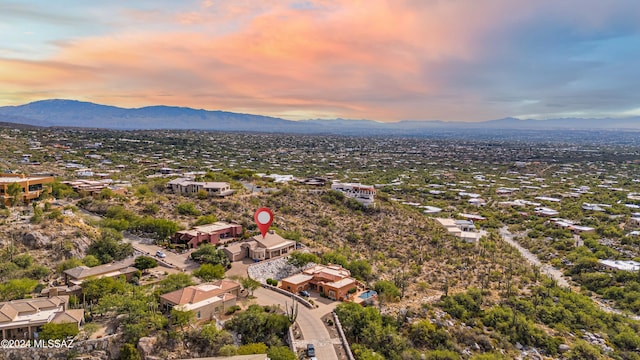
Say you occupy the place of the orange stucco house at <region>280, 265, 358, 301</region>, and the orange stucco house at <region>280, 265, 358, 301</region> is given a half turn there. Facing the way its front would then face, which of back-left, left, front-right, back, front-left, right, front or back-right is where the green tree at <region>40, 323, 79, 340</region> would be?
back

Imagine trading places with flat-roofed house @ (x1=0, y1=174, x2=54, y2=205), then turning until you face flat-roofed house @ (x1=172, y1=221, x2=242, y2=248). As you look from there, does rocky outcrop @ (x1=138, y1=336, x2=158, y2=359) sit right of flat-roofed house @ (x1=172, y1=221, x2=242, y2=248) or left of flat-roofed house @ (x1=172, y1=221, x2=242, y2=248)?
right

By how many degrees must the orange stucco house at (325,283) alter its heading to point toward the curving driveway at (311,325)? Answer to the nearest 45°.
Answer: approximately 45° to its left

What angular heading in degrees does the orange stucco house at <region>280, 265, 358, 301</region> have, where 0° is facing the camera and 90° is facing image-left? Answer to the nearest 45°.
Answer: approximately 45°

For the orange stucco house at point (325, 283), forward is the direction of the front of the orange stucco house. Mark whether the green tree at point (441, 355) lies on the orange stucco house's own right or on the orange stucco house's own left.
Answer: on the orange stucco house's own left

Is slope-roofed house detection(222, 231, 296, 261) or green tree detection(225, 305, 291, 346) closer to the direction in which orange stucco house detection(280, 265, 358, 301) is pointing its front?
the green tree

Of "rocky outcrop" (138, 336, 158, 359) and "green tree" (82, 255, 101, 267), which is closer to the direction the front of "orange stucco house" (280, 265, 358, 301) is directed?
the rocky outcrop

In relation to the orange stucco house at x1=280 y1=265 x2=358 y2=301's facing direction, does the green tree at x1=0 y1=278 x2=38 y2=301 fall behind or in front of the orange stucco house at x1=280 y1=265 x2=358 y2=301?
in front

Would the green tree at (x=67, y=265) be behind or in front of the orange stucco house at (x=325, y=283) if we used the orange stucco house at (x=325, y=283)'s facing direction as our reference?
in front

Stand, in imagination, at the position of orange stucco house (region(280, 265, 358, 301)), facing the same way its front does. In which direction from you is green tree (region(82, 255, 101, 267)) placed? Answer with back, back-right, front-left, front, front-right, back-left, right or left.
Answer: front-right

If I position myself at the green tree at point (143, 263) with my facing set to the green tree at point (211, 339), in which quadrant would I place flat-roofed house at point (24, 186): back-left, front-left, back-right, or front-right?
back-right

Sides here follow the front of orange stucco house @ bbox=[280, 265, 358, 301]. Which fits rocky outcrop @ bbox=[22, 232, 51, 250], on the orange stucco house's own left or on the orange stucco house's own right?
on the orange stucco house's own right

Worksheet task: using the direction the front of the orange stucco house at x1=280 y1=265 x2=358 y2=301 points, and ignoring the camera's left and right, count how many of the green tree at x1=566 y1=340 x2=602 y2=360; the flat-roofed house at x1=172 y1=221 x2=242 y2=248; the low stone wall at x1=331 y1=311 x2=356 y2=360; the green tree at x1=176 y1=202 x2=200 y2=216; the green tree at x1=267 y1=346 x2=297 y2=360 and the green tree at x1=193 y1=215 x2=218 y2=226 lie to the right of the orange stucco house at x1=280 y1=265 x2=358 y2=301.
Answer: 3

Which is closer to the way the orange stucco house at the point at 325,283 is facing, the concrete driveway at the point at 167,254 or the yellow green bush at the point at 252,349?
the yellow green bush

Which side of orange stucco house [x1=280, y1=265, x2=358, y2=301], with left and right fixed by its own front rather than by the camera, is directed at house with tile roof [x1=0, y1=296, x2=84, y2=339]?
front
